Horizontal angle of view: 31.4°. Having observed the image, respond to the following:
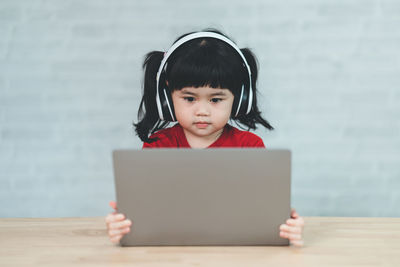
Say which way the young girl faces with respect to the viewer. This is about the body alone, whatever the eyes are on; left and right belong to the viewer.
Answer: facing the viewer

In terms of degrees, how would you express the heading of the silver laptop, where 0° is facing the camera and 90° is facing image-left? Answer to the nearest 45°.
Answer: approximately 180°
